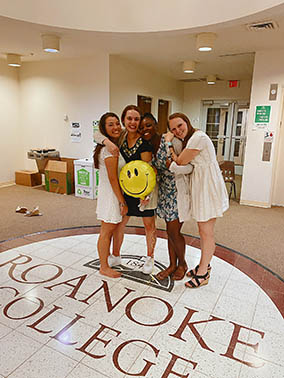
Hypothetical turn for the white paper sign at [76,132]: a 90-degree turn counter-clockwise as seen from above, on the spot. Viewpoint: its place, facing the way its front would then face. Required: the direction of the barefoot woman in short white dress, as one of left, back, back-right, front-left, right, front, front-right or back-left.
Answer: right

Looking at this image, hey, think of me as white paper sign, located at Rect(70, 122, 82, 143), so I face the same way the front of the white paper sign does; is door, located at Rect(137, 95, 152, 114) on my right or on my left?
on my left

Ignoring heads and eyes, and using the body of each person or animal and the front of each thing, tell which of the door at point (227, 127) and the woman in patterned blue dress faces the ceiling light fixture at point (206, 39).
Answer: the door

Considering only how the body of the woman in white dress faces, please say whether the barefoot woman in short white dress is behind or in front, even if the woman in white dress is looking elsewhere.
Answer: in front

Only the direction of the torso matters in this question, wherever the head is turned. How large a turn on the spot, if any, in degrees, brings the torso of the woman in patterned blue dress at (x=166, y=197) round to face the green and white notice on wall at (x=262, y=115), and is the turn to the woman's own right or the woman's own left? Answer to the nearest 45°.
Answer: approximately 180°

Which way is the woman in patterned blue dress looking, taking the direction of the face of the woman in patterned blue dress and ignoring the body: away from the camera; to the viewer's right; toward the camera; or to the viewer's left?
toward the camera

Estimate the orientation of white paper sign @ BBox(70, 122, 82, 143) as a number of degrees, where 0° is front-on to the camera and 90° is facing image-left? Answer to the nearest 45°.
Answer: approximately 0°

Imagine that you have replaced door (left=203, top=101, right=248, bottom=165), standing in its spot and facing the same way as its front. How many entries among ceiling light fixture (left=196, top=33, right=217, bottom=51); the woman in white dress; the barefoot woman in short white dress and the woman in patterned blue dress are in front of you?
4

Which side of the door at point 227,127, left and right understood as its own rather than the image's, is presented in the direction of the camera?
front
